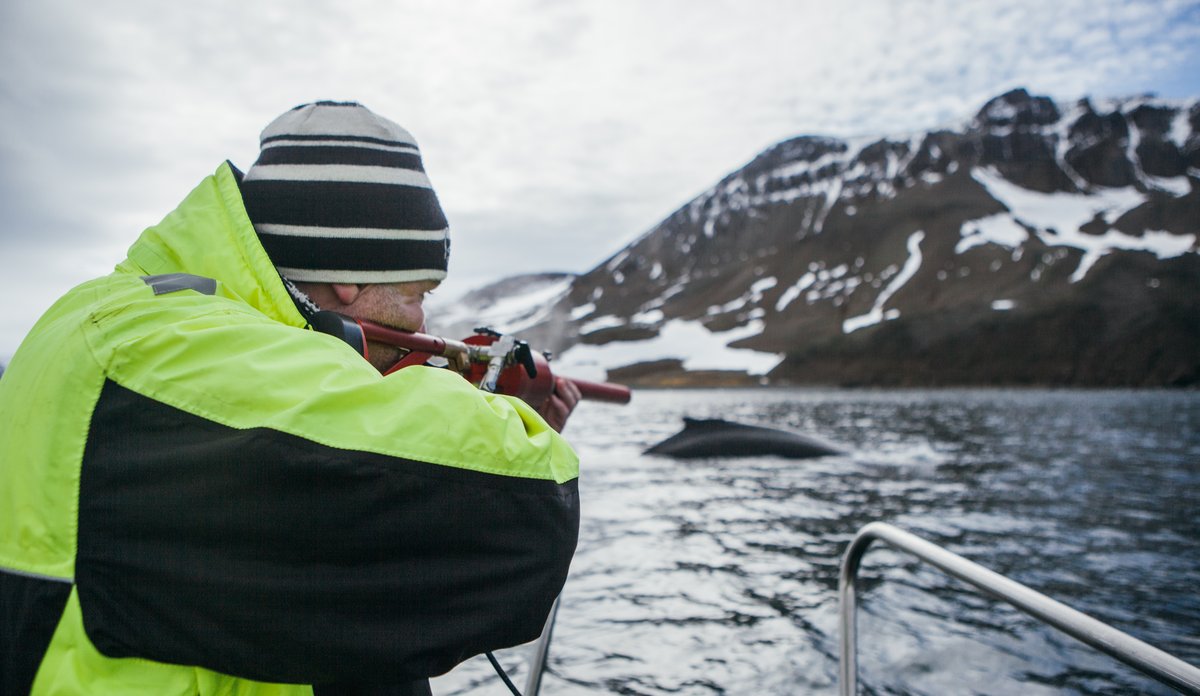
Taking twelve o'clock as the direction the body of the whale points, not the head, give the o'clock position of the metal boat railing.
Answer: The metal boat railing is roughly at 3 o'clock from the whale.

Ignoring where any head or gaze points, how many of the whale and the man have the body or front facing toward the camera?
0

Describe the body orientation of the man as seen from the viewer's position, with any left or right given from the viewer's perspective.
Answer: facing away from the viewer and to the right of the viewer

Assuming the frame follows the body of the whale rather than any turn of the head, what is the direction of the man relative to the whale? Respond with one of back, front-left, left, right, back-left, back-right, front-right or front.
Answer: right

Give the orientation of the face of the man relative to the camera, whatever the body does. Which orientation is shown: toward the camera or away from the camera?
away from the camera

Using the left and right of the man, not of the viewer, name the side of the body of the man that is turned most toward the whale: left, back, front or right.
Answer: front

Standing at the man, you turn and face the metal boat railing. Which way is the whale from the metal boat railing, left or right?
left

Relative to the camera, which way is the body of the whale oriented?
to the viewer's right
